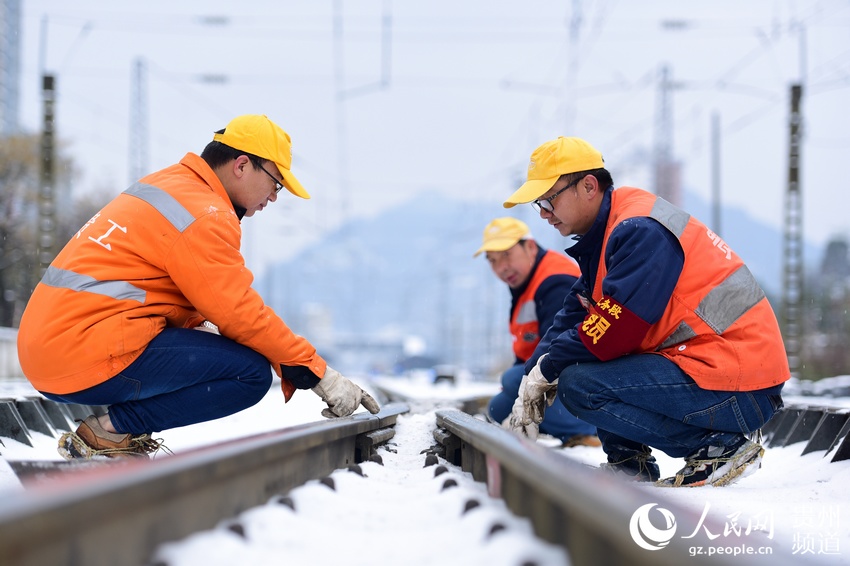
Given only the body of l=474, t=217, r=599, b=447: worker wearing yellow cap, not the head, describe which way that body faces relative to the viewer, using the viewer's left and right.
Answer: facing the viewer and to the left of the viewer

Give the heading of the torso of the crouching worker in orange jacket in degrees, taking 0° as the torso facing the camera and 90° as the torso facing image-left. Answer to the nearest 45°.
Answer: approximately 270°

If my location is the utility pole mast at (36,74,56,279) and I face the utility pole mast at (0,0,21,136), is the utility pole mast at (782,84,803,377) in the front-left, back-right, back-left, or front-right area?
back-right

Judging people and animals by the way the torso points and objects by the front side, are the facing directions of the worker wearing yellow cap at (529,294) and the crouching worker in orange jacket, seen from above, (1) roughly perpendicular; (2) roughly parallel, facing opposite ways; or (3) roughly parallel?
roughly parallel, facing opposite ways

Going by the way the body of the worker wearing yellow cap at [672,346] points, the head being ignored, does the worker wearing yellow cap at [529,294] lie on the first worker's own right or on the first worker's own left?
on the first worker's own right

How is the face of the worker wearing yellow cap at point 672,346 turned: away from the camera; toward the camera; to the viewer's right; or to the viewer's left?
to the viewer's left

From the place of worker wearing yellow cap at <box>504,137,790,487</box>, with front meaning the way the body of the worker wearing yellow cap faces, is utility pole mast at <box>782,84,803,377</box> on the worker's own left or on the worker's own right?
on the worker's own right

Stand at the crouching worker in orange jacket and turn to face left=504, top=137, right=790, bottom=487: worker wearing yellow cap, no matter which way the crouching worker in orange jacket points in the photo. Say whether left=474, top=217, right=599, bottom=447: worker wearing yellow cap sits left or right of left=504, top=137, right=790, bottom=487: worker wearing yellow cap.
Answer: left

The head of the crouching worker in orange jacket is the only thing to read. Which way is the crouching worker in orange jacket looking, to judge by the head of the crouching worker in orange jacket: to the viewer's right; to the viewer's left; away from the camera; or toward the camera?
to the viewer's right

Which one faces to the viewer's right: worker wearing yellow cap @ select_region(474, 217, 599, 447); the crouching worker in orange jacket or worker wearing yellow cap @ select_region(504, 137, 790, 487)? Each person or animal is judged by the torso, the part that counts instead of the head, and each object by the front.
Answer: the crouching worker in orange jacket

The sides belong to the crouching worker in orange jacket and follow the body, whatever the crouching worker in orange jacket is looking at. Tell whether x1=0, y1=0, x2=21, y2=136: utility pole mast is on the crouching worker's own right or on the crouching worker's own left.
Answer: on the crouching worker's own left

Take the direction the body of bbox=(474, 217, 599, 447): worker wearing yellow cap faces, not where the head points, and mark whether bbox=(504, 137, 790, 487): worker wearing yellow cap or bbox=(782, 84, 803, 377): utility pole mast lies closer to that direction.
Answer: the worker wearing yellow cap

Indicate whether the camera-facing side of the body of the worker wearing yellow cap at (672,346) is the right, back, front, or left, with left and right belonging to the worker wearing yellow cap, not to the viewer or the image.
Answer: left

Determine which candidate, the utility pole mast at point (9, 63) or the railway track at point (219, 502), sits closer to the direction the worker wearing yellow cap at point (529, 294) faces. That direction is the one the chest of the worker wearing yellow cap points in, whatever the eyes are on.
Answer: the railway track
